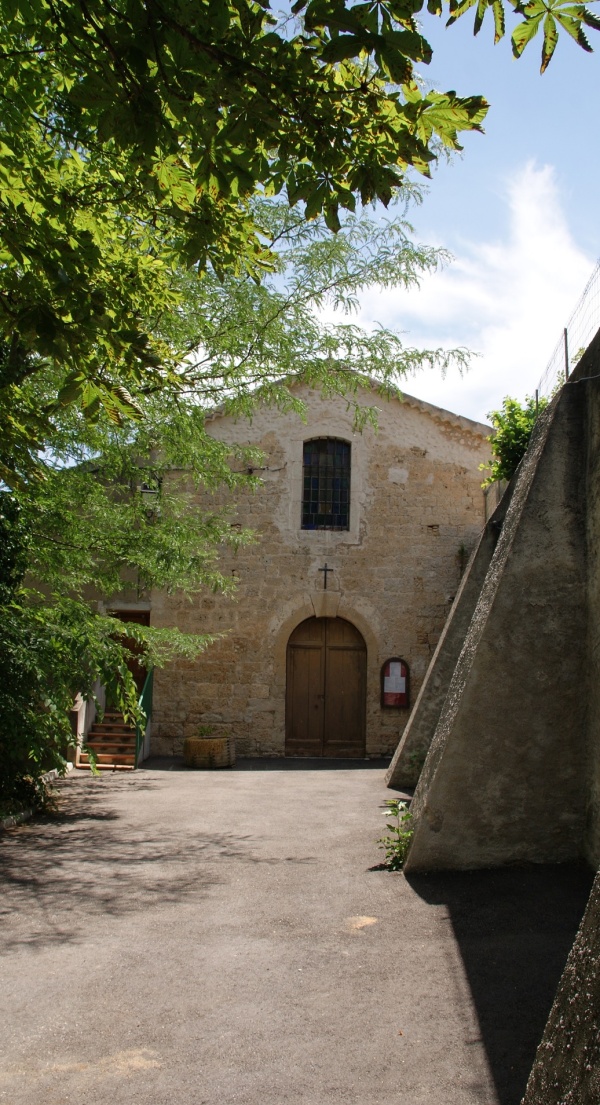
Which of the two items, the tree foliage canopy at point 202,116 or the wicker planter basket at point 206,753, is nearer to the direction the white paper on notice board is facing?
the tree foliage canopy

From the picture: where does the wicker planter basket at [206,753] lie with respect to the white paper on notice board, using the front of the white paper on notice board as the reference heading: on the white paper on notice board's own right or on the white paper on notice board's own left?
on the white paper on notice board's own right

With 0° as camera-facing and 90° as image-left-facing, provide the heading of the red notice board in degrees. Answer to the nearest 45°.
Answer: approximately 0°

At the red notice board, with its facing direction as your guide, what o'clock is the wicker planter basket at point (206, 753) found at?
The wicker planter basket is roughly at 2 o'clock from the red notice board.

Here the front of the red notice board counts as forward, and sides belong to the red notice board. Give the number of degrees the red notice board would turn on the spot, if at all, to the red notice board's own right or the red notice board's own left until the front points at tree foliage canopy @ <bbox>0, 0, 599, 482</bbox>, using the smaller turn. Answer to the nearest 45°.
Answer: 0° — it already faces it

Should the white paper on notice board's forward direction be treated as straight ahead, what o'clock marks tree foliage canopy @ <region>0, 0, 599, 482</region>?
The tree foliage canopy is roughly at 12 o'clock from the white paper on notice board.

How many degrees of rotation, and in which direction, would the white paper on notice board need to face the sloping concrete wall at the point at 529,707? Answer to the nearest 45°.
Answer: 0° — it already faces it
